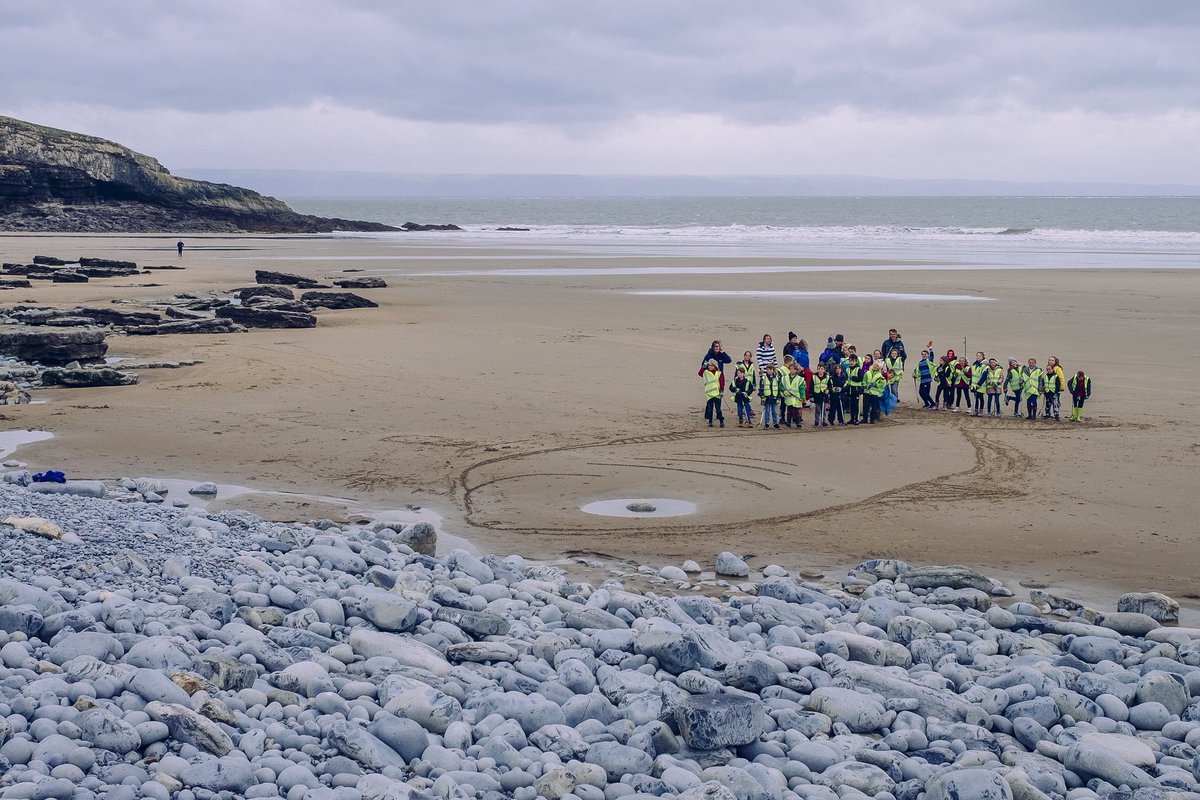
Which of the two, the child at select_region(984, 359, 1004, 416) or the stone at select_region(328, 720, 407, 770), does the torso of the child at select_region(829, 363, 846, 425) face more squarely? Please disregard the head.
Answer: the stone

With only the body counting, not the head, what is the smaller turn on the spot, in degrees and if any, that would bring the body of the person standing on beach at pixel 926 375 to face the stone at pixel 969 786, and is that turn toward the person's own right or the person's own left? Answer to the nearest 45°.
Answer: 0° — they already face it

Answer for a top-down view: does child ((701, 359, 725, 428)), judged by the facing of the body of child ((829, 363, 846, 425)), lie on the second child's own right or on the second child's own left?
on the second child's own right

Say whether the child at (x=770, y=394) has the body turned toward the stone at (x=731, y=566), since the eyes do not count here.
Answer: yes

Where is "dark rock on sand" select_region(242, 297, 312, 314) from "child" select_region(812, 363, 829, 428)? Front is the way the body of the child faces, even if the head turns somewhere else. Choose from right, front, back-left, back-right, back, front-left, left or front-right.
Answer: back-right

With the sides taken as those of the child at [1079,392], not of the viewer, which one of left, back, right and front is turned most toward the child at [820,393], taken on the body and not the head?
right

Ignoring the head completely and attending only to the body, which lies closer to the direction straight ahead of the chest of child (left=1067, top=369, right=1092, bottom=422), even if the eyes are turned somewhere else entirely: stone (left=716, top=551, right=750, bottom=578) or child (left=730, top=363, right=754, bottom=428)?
the stone

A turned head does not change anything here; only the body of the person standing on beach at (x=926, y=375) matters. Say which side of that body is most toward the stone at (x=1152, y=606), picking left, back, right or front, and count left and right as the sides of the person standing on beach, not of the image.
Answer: front

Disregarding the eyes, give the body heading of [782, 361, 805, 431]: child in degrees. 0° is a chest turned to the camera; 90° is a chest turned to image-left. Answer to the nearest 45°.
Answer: approximately 0°

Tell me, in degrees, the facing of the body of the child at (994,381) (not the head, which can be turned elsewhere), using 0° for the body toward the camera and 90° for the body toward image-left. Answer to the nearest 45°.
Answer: approximately 0°

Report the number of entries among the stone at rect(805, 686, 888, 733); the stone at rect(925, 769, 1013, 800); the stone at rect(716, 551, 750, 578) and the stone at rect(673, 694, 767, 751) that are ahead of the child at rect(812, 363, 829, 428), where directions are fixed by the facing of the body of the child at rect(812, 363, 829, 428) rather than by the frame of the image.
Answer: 4

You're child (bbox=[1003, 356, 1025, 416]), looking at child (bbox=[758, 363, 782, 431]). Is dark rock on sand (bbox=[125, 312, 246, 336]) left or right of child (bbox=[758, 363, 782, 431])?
right

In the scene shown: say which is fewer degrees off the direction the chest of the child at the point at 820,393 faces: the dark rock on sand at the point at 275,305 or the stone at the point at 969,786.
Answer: the stone
